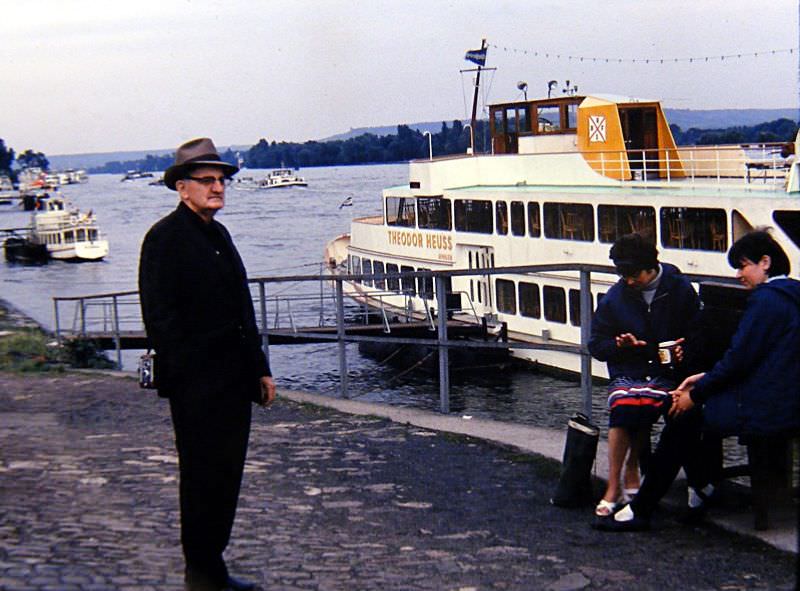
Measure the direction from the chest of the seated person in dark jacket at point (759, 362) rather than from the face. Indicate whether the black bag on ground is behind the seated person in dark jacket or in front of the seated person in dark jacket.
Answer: in front

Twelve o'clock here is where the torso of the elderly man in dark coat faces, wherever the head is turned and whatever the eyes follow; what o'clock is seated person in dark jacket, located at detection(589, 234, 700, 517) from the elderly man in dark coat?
The seated person in dark jacket is roughly at 10 o'clock from the elderly man in dark coat.

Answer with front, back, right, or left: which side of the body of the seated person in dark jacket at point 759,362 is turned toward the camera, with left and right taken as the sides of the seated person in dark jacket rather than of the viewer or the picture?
left

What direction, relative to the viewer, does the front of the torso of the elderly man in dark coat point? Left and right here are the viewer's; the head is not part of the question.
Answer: facing the viewer and to the right of the viewer

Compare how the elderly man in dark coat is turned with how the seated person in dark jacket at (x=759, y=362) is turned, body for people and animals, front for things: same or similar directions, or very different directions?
very different directions

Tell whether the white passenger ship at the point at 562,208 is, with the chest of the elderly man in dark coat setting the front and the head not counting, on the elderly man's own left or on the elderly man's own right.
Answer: on the elderly man's own left

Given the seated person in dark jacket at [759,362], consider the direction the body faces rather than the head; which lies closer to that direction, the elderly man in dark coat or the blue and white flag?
the elderly man in dark coat

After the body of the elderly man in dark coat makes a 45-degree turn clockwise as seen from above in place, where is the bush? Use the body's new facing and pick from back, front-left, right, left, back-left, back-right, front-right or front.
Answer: back
